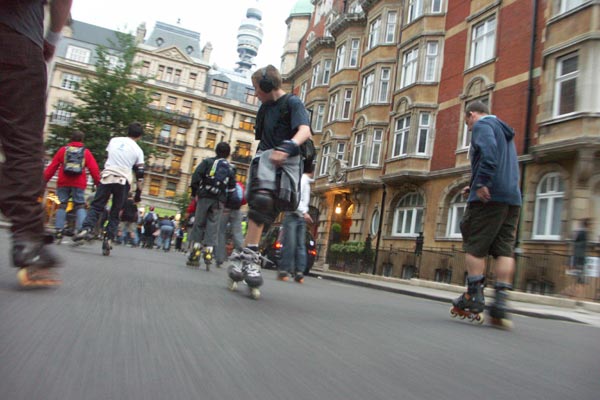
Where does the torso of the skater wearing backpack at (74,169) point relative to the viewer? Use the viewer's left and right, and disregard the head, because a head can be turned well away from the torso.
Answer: facing away from the viewer

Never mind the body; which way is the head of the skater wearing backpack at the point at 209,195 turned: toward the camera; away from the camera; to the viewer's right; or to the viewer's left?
away from the camera

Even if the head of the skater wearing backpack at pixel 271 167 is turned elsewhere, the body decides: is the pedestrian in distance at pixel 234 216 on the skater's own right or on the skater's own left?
on the skater's own right

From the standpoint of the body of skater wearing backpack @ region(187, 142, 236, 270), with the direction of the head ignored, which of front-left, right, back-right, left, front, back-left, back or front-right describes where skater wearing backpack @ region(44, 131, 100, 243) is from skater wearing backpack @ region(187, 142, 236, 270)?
left

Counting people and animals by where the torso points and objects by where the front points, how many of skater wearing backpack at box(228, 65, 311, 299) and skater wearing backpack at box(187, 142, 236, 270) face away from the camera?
1

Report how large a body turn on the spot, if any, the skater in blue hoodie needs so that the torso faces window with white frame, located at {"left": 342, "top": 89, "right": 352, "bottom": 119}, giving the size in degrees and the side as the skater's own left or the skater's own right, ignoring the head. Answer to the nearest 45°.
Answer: approximately 45° to the skater's own right

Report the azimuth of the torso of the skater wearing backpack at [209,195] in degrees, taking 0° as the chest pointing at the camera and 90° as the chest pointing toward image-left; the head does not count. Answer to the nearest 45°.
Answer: approximately 180°

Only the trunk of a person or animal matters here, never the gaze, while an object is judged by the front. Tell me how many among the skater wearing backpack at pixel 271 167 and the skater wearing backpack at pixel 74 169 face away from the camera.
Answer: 1

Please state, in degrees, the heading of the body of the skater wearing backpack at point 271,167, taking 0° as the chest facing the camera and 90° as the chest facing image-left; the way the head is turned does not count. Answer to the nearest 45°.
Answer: approximately 45°

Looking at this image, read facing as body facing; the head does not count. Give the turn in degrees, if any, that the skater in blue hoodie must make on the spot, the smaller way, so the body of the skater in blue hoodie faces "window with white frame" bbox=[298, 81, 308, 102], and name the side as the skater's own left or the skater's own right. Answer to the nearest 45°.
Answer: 0° — they already face it

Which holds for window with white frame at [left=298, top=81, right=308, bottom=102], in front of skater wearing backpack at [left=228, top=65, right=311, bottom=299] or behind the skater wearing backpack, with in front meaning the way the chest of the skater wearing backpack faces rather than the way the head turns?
behind

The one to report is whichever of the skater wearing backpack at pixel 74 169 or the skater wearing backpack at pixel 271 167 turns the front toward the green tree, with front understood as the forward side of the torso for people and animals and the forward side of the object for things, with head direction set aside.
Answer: the skater wearing backpack at pixel 74 169

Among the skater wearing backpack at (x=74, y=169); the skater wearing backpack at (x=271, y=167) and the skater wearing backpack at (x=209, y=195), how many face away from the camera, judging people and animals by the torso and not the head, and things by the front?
2
